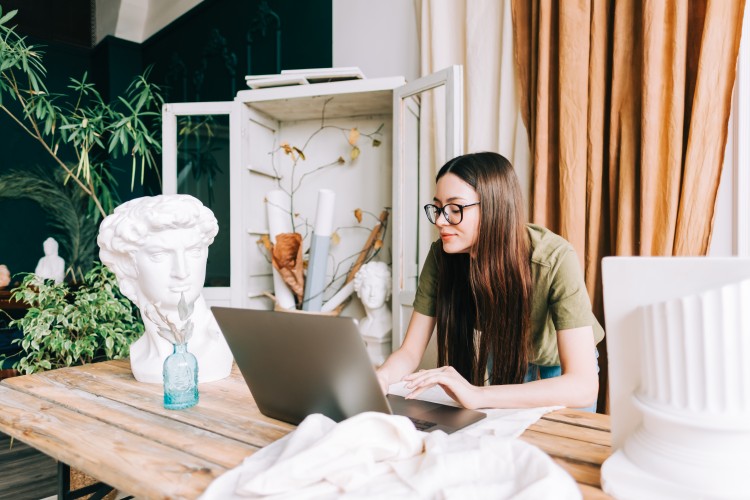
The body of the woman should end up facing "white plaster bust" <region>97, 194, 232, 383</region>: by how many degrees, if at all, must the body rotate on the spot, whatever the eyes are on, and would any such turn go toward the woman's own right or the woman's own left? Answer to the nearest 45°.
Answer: approximately 45° to the woman's own right

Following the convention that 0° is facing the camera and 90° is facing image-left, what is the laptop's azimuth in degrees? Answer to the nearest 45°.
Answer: approximately 225°

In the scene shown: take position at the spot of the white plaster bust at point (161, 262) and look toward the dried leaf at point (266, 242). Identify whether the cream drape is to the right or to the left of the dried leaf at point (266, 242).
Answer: right

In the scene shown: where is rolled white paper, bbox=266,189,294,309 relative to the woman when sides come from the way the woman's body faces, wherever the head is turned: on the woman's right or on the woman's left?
on the woman's right

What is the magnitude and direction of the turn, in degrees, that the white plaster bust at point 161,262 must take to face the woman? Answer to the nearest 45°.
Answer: approximately 45° to its left

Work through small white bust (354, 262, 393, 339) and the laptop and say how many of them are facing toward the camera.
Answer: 1

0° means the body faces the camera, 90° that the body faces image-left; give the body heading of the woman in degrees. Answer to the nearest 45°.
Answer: approximately 45°
